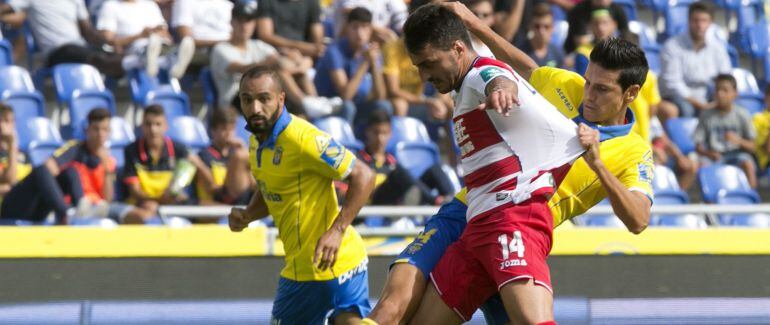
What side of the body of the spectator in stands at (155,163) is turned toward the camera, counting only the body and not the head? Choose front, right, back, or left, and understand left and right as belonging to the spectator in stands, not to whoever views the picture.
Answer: front

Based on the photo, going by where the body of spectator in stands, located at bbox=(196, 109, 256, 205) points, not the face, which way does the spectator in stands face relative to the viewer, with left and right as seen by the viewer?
facing the viewer

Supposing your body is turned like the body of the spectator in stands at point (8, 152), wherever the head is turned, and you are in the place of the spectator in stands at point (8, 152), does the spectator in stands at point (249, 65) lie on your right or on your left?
on your left

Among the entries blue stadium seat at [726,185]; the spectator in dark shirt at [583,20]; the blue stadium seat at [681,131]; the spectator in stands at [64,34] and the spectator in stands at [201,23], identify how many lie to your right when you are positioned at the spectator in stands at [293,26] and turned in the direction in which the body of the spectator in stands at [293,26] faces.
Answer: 2

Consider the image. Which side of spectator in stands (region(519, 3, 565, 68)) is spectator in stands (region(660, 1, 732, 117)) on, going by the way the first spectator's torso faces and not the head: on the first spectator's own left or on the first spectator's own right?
on the first spectator's own left

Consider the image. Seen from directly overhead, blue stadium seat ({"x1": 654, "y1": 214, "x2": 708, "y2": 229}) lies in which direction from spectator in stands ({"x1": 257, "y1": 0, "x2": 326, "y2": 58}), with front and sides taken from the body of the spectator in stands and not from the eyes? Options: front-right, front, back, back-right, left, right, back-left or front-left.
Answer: front-left

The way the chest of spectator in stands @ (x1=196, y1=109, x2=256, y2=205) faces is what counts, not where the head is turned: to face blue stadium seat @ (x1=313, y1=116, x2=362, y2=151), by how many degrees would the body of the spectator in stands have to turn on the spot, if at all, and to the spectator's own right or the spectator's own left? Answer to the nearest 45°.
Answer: approximately 135° to the spectator's own left

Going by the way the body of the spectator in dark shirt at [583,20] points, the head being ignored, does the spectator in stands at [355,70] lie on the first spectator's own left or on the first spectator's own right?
on the first spectator's own right
